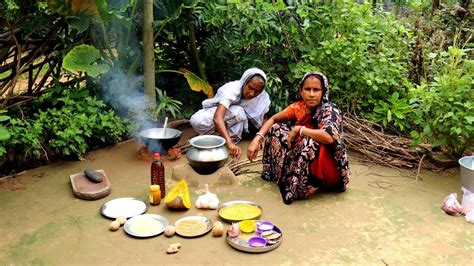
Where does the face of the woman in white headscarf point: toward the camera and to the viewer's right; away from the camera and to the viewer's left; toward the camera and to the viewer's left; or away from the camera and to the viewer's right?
toward the camera and to the viewer's left

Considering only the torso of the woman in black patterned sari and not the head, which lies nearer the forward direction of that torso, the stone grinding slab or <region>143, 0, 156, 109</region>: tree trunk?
the stone grinding slab

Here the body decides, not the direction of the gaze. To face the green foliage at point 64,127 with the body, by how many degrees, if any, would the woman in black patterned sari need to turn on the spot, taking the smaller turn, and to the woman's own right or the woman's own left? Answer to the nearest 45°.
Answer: approximately 45° to the woman's own right

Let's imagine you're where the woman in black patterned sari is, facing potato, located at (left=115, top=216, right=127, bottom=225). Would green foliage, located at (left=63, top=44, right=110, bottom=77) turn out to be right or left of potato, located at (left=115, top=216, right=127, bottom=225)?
right

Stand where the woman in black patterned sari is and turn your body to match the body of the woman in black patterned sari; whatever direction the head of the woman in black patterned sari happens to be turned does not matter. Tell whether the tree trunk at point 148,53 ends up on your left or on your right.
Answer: on your right

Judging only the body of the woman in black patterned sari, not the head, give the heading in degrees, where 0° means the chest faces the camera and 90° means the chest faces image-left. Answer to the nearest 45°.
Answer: approximately 45°

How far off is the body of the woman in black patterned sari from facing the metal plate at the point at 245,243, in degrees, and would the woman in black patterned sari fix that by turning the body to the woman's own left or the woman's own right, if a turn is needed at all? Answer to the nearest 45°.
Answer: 0° — they already face it

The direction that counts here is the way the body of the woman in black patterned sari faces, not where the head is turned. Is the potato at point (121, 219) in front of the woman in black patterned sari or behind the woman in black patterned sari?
in front

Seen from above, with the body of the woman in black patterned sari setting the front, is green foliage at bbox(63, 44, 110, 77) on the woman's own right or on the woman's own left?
on the woman's own right

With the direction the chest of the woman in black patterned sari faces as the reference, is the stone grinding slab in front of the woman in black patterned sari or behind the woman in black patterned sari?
in front

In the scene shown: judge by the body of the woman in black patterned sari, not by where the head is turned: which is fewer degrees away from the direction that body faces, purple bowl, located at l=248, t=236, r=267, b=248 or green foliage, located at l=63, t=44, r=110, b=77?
the purple bowl

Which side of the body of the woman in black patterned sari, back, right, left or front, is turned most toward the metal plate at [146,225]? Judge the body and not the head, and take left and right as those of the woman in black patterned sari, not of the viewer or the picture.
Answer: front

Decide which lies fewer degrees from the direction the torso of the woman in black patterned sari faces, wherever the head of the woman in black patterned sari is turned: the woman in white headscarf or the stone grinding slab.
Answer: the stone grinding slab

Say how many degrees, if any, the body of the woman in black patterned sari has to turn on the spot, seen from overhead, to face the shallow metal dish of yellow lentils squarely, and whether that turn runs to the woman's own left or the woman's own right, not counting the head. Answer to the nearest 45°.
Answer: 0° — they already face it
